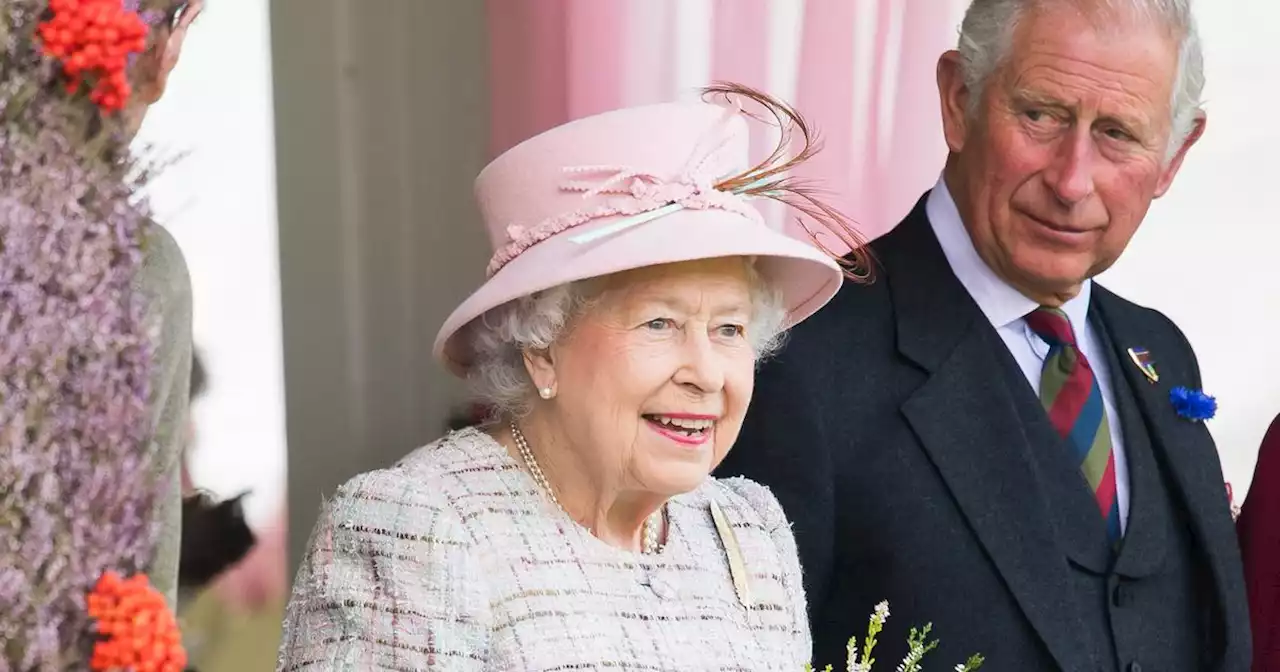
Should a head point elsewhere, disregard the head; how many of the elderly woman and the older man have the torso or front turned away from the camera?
0

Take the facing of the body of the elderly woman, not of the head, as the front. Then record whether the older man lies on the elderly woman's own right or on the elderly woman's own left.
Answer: on the elderly woman's own left

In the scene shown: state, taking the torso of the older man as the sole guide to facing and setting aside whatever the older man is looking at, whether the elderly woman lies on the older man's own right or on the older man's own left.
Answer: on the older man's own right

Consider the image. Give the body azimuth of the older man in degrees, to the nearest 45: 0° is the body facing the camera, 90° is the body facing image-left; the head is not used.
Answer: approximately 315°

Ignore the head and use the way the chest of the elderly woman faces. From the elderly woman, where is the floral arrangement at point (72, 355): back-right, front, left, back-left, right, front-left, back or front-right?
right

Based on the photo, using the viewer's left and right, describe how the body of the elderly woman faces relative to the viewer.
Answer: facing the viewer and to the right of the viewer

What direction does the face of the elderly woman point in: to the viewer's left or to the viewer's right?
to the viewer's right
